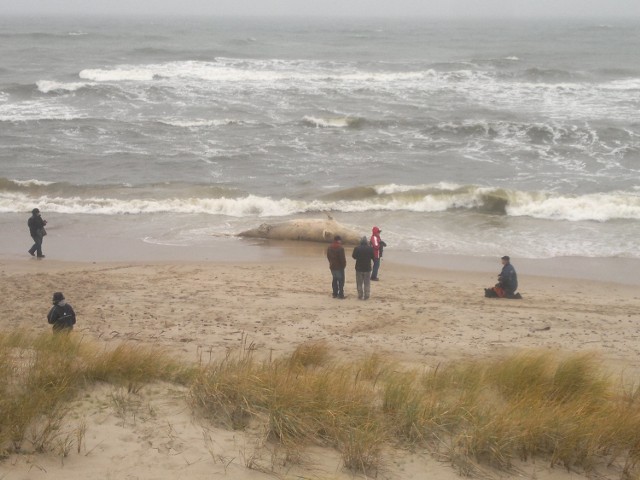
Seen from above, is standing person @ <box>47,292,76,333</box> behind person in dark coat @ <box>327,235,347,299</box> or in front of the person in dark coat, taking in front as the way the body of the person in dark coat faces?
behind

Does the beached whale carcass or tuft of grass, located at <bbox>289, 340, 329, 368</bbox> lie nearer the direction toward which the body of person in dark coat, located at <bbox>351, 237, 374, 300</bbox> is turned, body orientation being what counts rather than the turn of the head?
the beached whale carcass

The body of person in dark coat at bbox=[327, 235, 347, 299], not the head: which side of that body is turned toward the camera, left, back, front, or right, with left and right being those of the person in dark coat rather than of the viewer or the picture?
back

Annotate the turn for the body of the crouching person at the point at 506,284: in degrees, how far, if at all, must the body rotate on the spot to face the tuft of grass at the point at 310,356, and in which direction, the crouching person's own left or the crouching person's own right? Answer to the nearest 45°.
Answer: approximately 90° to the crouching person's own left

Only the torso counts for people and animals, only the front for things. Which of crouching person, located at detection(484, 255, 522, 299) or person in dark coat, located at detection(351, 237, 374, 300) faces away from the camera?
the person in dark coat

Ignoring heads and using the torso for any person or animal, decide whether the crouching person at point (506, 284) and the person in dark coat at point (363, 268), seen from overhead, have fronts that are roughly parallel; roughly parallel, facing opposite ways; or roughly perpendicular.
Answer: roughly perpendicular

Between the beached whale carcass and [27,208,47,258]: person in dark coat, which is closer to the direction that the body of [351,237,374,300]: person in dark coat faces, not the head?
the beached whale carcass

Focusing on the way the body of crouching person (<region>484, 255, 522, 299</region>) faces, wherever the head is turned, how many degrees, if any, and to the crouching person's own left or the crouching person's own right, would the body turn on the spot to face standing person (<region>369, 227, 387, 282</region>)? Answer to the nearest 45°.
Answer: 0° — they already face them

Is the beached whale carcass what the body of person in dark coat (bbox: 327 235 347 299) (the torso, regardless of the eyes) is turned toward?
yes

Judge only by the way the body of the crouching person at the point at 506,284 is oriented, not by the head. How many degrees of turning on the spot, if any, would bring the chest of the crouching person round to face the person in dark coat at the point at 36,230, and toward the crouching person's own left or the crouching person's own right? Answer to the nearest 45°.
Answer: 0° — they already face them

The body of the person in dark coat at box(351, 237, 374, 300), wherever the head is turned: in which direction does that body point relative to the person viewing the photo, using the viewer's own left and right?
facing away from the viewer

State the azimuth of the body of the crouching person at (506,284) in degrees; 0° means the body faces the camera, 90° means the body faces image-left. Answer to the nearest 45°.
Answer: approximately 90°

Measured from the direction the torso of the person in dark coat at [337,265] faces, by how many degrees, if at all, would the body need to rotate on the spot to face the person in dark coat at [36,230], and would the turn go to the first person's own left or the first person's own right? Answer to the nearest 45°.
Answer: approximately 45° to the first person's own left
